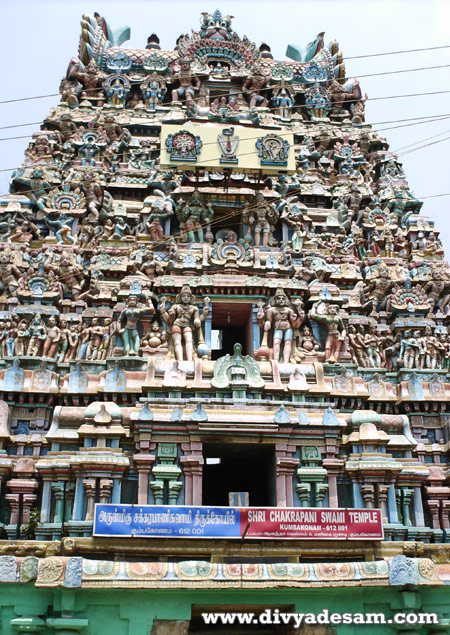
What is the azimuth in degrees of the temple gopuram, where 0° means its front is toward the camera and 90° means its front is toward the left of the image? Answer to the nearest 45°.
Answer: approximately 0°
